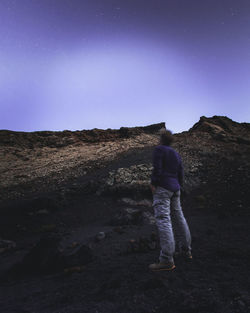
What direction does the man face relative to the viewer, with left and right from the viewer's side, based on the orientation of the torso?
facing away from the viewer and to the left of the viewer
